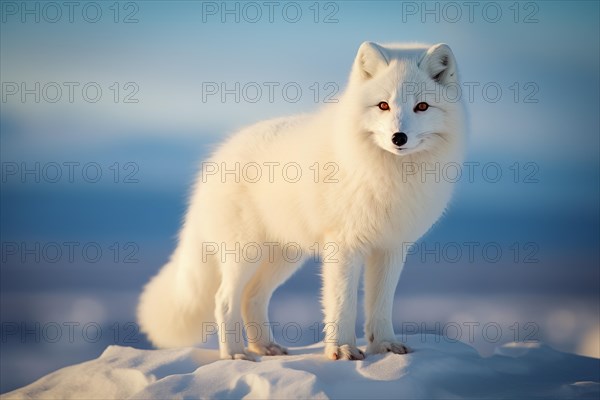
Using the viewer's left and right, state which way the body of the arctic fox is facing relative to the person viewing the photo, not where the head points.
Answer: facing the viewer and to the right of the viewer
